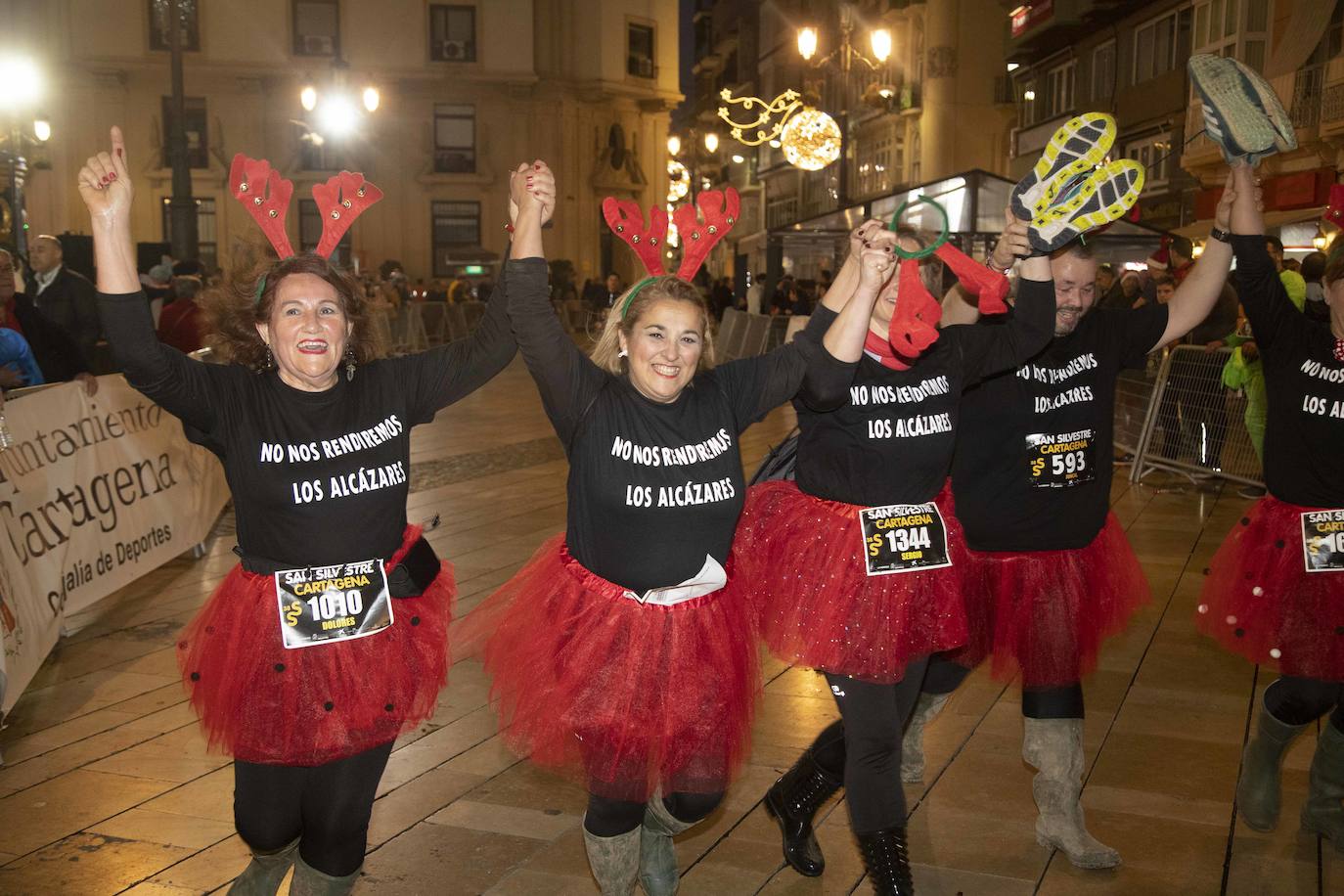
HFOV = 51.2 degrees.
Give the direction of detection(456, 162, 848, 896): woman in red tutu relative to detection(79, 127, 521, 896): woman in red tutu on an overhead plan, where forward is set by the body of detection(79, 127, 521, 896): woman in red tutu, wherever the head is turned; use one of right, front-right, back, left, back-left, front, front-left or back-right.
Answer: left

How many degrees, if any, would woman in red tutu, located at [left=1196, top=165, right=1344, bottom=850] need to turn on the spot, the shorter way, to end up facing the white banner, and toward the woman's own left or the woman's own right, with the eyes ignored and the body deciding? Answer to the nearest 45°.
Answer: approximately 90° to the woman's own right

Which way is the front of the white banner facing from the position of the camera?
facing the viewer and to the right of the viewer

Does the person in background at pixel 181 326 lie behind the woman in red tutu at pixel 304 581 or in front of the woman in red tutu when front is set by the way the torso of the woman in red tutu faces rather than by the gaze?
behind

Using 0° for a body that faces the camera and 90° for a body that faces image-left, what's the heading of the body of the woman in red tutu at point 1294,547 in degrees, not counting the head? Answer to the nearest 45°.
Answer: approximately 0°

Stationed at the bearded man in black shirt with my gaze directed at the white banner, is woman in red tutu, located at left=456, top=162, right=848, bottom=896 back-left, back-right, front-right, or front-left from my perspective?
front-left

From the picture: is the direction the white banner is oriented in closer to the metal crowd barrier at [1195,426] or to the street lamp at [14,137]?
the metal crowd barrier

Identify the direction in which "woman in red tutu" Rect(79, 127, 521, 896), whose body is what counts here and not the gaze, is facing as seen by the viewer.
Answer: toward the camera

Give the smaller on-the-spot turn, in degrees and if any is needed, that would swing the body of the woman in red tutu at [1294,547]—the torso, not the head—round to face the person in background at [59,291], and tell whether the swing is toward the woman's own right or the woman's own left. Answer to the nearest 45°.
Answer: approximately 90° to the woman's own right

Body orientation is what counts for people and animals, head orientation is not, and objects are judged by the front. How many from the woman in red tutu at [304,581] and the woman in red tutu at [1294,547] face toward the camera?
2

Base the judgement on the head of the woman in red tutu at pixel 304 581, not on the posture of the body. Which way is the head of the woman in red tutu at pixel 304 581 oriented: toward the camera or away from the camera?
toward the camera

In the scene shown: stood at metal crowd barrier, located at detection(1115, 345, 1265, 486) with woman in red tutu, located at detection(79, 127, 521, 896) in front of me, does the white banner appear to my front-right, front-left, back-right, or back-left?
front-right

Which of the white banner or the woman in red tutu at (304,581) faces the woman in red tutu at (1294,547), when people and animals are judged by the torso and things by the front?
the white banner

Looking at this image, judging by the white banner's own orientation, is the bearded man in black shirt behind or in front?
in front

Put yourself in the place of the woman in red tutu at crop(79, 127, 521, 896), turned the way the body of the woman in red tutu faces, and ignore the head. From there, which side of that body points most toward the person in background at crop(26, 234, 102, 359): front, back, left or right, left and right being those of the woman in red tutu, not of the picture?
back

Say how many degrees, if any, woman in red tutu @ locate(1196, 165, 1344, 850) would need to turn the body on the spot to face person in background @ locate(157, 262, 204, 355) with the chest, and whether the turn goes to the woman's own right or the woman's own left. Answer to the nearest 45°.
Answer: approximately 135° to the woman's own right
